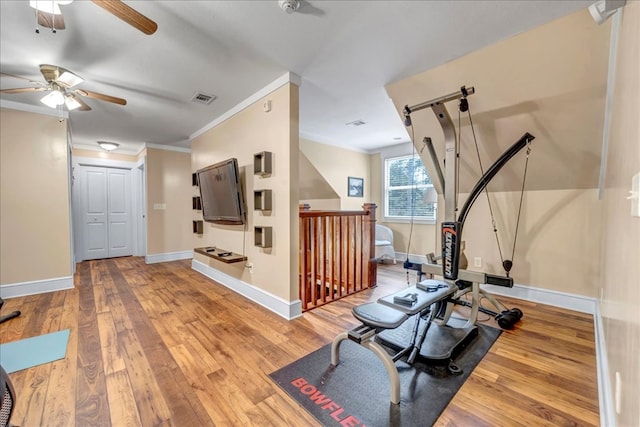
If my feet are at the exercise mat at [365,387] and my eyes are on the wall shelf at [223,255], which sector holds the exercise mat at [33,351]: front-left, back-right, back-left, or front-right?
front-left

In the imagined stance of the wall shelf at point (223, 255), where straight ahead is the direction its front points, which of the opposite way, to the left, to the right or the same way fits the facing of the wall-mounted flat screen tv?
the same way

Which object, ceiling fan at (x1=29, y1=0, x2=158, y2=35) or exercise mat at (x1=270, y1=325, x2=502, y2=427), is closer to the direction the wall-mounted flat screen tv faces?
the ceiling fan

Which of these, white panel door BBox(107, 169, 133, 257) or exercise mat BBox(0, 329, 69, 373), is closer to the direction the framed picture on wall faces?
the exercise mat

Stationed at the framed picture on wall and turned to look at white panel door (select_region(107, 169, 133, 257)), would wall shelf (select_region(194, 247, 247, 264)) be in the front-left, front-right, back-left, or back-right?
front-left

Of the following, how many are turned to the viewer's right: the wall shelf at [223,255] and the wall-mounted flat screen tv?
0

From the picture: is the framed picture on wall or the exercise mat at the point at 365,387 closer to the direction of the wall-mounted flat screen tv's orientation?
the exercise mat

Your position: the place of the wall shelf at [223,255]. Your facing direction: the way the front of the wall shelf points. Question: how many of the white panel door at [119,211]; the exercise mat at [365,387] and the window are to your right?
1

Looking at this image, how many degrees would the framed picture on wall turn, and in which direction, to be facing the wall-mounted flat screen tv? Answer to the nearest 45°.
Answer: approximately 90° to its right

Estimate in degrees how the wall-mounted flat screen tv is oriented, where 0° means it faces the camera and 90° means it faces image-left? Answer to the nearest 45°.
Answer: approximately 45°

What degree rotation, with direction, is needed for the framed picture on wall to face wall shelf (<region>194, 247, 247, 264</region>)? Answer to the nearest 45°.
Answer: approximately 90° to its right

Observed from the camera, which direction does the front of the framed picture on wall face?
facing the viewer and to the right of the viewer

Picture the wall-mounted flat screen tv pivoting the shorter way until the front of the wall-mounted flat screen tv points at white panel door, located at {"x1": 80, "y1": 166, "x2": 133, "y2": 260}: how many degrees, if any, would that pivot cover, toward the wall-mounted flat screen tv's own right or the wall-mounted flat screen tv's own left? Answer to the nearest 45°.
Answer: approximately 90° to the wall-mounted flat screen tv's own right

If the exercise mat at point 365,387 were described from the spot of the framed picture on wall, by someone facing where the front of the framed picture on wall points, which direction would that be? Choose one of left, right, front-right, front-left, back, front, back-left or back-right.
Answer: front-right

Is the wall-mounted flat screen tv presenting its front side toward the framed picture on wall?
no

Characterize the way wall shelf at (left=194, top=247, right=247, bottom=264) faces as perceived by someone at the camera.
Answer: facing the viewer and to the left of the viewer

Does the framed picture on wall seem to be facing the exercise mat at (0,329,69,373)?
no

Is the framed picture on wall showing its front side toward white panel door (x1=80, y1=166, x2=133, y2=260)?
no

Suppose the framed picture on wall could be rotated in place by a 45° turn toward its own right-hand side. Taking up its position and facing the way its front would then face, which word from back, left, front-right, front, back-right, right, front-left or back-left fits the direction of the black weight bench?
front

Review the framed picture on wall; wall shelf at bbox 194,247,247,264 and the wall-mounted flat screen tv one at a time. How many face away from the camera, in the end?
0
